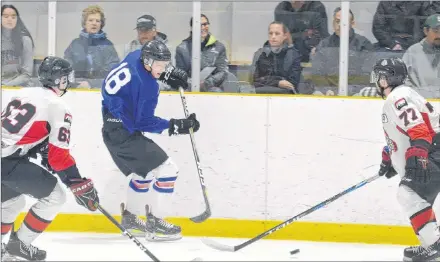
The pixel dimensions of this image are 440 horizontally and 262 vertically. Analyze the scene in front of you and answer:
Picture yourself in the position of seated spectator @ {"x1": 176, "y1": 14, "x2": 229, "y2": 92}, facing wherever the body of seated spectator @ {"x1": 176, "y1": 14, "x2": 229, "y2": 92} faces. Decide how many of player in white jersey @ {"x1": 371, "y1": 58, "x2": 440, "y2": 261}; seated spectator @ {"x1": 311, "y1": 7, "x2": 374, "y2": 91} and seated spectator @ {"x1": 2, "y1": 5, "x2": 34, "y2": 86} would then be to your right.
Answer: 1

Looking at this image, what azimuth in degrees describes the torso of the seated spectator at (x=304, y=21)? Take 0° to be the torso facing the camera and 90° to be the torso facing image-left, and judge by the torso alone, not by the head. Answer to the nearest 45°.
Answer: approximately 0°

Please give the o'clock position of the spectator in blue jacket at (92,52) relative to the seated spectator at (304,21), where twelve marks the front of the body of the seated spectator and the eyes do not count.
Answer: The spectator in blue jacket is roughly at 3 o'clock from the seated spectator.

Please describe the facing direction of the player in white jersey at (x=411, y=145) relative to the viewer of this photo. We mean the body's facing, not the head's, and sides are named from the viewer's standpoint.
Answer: facing to the left of the viewer

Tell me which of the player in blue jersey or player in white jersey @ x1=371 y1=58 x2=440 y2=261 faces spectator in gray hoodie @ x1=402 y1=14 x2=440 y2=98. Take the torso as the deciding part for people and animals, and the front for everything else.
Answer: the player in blue jersey

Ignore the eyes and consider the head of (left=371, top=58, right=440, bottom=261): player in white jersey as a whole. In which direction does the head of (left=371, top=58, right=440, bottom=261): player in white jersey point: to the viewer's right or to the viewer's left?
to the viewer's left

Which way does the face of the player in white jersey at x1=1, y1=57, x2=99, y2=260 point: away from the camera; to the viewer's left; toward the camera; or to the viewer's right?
to the viewer's right

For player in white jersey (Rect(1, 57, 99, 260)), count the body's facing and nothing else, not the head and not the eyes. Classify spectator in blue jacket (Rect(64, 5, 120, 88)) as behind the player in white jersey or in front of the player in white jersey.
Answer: in front

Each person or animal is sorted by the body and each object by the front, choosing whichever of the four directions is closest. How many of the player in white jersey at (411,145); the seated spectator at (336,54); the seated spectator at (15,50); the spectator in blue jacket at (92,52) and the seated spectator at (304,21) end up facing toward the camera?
4

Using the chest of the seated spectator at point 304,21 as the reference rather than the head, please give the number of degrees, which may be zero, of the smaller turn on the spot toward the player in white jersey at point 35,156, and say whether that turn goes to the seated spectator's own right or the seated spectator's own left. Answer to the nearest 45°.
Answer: approximately 45° to the seated spectator's own right

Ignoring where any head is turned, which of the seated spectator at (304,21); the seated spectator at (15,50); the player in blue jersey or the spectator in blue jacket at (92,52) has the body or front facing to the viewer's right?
the player in blue jersey

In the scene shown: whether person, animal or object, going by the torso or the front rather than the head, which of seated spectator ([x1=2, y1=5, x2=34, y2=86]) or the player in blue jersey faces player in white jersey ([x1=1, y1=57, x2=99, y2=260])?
the seated spectator

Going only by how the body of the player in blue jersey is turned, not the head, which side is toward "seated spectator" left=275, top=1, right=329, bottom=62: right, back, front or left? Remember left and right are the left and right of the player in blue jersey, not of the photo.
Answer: front

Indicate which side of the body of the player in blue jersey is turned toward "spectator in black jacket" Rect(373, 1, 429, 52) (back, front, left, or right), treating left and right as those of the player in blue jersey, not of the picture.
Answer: front
